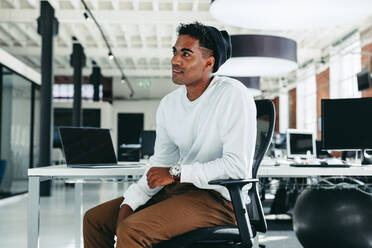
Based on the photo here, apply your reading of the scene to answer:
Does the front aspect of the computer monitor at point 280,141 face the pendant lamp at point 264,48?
yes

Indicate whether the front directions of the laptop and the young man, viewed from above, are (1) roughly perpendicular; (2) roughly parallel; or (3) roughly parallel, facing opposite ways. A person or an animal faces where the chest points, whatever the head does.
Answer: roughly perpendicular

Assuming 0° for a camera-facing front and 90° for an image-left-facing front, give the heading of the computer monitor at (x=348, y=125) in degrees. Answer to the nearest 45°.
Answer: approximately 0°

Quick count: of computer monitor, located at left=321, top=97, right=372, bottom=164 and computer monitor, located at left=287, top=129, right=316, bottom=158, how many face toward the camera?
2

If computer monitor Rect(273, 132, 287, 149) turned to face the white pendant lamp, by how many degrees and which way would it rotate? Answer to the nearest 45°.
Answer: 0° — it already faces it

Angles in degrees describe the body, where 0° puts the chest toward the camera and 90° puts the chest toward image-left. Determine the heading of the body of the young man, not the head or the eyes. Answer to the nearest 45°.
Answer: approximately 45°
